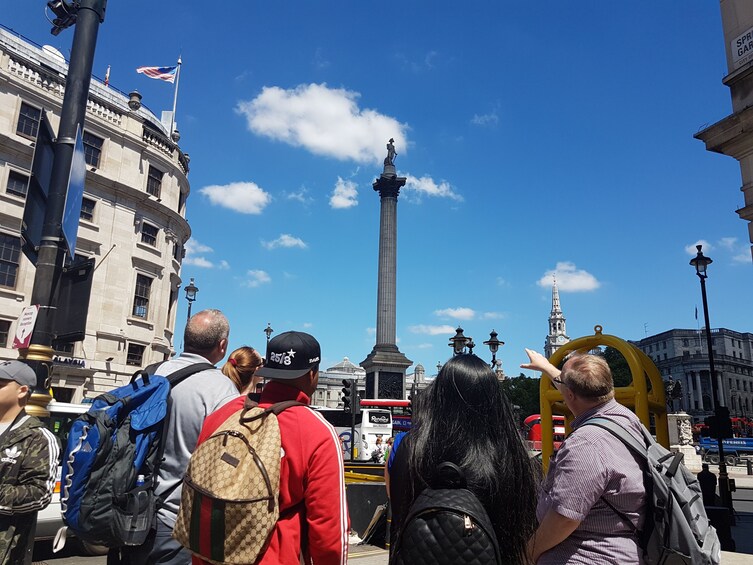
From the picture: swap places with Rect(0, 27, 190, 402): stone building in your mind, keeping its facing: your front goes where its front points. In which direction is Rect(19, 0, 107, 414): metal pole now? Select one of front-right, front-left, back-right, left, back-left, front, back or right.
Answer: front-right

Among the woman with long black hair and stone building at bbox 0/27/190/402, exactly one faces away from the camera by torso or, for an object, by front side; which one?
the woman with long black hair

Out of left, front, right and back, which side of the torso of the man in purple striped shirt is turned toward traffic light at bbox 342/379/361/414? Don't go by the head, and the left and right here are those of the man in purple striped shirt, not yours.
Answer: front

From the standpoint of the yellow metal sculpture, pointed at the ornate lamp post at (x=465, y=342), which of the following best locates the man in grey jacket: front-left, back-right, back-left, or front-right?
back-left

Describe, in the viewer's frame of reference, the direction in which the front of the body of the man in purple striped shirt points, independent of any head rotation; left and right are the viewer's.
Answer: facing away from the viewer and to the left of the viewer

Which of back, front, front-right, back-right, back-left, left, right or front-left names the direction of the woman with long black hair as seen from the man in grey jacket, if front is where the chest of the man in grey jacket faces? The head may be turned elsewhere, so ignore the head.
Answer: right

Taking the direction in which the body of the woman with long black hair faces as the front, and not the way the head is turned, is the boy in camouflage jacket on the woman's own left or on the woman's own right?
on the woman's own left

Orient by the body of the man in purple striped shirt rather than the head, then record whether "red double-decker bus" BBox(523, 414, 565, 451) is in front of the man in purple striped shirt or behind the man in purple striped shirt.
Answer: in front

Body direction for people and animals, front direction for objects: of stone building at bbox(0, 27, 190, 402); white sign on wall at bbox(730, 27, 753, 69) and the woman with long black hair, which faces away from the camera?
the woman with long black hair

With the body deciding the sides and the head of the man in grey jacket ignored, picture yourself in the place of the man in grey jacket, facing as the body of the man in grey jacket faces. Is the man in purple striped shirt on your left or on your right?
on your right

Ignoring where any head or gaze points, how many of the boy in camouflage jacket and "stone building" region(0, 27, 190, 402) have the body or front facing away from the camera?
0

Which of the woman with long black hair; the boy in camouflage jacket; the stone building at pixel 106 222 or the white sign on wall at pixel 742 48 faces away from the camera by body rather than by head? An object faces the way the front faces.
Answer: the woman with long black hair

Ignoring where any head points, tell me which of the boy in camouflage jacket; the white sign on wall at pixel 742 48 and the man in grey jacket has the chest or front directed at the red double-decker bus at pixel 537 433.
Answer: the man in grey jacket

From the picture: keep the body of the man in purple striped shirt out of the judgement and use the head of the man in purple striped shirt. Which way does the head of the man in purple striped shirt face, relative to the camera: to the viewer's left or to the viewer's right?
to the viewer's left

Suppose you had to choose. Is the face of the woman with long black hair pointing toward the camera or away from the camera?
away from the camera

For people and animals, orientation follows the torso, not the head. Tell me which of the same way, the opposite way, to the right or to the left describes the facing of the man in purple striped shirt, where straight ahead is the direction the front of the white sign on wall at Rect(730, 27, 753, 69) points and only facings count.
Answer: to the right

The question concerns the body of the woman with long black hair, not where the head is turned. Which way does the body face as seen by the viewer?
away from the camera
